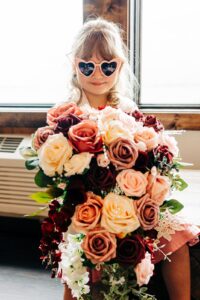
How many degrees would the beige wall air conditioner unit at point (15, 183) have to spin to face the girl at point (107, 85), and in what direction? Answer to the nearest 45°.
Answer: approximately 45° to its left

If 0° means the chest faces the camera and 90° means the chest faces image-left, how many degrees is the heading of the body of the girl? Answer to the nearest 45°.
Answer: approximately 0°

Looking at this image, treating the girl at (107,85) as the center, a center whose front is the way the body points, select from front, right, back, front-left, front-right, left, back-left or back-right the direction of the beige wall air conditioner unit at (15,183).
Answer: back-right

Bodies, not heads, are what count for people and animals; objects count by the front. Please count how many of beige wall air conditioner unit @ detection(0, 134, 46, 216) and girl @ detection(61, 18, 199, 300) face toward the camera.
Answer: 2
